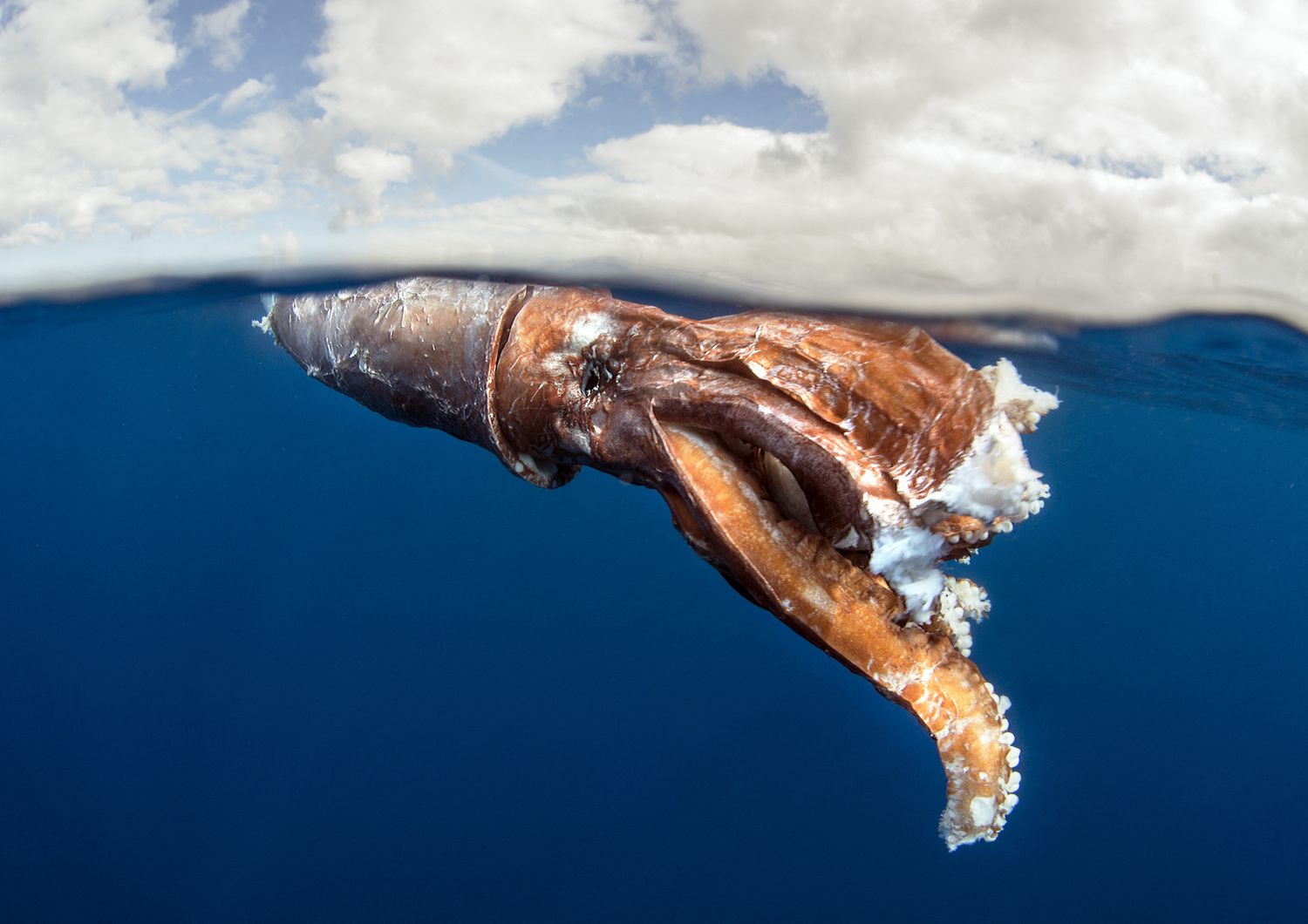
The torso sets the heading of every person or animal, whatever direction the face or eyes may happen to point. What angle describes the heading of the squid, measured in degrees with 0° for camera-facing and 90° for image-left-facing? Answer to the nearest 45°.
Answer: approximately 270°

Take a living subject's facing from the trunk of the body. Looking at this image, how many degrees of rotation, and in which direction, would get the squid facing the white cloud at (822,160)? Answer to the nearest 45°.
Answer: approximately 90° to its left

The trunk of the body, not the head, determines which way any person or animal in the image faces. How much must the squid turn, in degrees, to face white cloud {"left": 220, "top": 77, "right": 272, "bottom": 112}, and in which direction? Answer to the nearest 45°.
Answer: approximately 135° to its left

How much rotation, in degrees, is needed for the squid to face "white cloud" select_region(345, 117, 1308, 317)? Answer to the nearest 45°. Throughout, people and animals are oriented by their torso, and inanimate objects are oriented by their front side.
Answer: approximately 90° to its left
